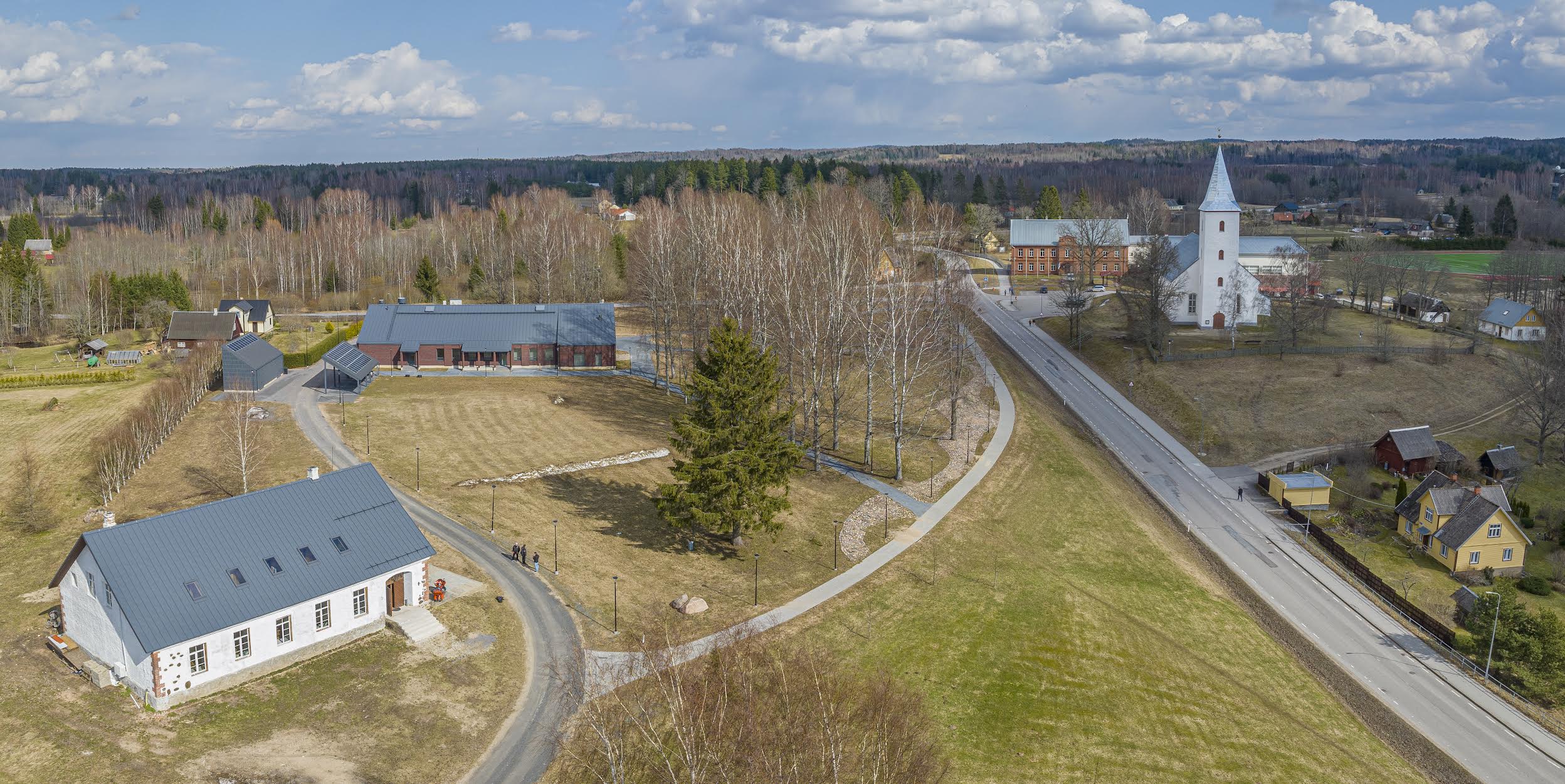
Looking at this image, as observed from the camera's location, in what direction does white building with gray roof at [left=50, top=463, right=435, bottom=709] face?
facing the viewer and to the right of the viewer

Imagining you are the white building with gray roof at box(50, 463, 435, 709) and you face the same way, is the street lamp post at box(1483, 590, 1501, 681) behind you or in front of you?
in front
